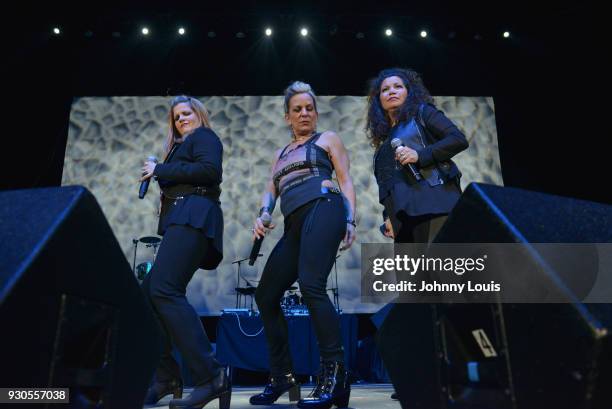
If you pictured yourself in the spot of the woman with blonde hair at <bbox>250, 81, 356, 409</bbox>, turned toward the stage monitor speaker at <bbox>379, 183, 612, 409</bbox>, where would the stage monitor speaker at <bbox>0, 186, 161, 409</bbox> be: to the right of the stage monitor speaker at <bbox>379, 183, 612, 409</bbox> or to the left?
right

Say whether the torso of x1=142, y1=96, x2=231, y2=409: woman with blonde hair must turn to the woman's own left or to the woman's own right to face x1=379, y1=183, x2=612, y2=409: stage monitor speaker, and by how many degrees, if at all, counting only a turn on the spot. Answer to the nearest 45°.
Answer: approximately 90° to the woman's own left

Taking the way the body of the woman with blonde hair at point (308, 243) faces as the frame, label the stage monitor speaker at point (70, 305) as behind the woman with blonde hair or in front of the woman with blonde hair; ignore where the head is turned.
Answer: in front

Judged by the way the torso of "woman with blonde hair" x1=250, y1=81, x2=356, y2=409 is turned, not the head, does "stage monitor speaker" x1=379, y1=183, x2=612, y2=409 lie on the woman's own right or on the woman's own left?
on the woman's own left

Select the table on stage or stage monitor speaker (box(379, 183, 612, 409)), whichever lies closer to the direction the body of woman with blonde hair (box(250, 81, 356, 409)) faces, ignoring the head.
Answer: the stage monitor speaker

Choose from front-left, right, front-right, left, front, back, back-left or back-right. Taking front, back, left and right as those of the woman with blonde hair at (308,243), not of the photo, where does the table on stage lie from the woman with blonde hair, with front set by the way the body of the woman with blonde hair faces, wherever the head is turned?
back-right

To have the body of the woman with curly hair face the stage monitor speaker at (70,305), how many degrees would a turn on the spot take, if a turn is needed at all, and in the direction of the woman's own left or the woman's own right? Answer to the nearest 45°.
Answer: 0° — they already face it

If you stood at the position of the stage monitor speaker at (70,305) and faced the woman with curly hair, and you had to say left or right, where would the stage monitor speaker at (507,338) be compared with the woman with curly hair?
right

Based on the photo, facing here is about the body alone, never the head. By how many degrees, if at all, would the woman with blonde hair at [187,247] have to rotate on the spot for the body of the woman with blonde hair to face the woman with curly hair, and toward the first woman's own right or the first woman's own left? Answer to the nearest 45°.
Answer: approximately 135° to the first woman's own left
